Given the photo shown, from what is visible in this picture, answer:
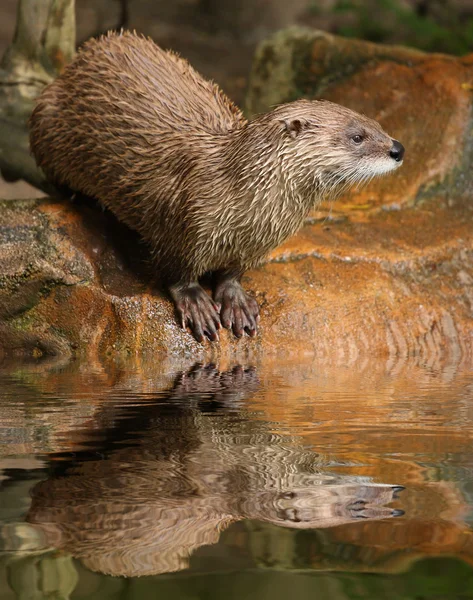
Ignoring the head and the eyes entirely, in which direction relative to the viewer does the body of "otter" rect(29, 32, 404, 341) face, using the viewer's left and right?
facing the viewer and to the right of the viewer
